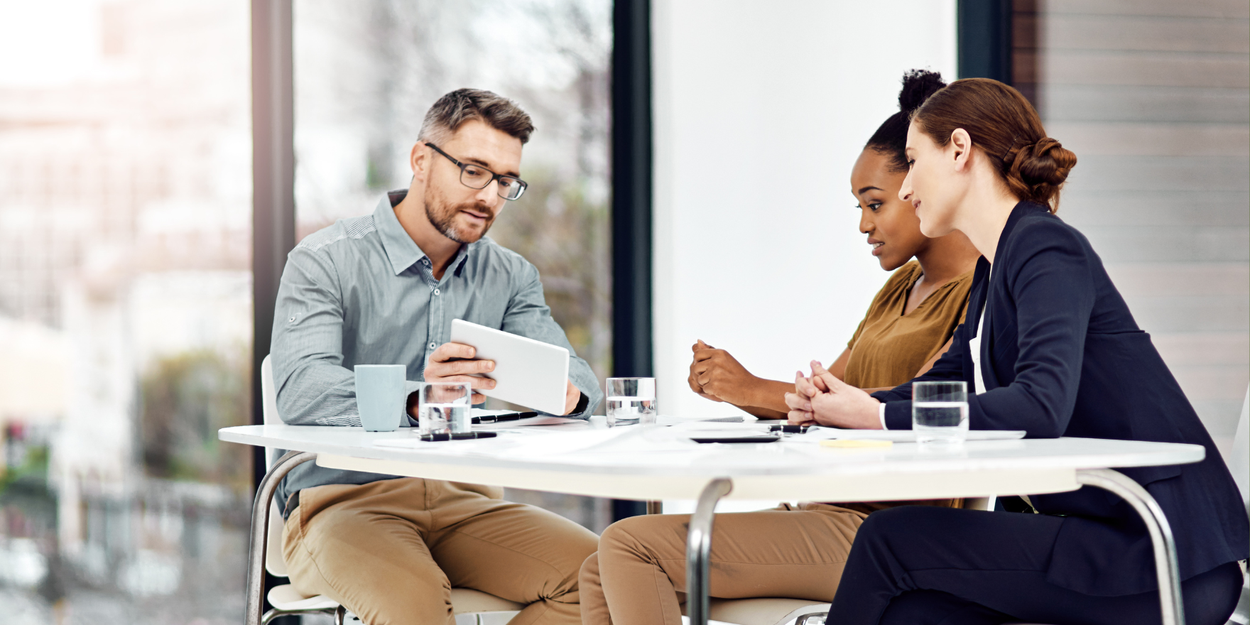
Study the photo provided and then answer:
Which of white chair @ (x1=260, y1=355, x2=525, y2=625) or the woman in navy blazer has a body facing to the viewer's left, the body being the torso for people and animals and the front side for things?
the woman in navy blazer

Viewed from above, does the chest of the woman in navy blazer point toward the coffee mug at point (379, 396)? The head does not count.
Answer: yes

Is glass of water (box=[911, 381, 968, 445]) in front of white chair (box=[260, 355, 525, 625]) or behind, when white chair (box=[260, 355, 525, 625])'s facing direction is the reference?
in front

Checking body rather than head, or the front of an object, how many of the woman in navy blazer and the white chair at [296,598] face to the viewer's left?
1

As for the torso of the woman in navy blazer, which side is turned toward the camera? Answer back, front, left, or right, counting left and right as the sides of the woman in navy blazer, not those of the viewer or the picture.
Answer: left

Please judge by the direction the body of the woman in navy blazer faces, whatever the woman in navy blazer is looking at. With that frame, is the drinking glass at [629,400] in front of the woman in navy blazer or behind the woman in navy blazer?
in front

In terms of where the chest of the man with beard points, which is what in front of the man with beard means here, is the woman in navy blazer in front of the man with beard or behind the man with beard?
in front

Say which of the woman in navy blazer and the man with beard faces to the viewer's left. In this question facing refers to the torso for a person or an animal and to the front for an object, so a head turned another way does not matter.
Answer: the woman in navy blazer
